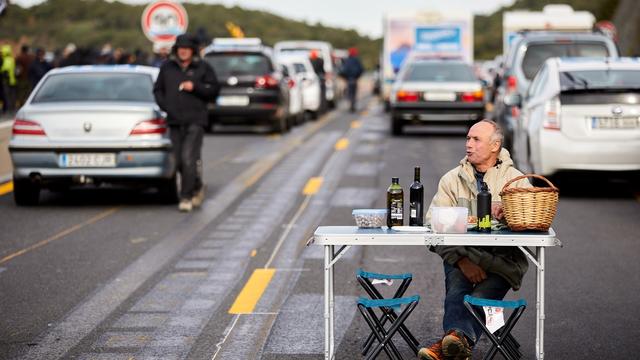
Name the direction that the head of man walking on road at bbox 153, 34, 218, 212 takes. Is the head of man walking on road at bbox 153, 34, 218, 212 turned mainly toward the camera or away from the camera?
toward the camera

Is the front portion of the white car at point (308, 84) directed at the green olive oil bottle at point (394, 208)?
no

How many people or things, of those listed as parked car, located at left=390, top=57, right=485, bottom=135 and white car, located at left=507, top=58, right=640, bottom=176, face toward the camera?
0

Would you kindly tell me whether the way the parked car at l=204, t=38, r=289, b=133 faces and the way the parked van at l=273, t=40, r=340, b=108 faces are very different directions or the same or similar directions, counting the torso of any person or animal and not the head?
same or similar directions

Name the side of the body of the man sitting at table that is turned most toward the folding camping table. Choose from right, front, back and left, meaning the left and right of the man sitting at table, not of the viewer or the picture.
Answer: front

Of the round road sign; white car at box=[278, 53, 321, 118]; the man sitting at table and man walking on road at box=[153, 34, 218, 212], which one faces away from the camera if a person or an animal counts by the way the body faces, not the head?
the white car

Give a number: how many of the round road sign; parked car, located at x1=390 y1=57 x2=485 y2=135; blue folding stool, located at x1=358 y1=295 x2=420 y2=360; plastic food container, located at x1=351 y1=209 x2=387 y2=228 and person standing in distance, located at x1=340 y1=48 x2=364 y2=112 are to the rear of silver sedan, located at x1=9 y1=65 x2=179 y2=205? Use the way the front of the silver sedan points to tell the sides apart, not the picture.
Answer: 2

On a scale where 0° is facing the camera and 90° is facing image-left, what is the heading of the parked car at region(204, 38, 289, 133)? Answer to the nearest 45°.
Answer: approximately 180°

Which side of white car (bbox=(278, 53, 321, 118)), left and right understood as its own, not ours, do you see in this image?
back

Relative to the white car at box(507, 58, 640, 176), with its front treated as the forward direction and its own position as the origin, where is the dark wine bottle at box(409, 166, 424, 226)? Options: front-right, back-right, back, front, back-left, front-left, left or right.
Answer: back

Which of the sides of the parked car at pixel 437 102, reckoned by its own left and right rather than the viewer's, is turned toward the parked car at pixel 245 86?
left

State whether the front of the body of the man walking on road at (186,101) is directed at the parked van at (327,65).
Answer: no

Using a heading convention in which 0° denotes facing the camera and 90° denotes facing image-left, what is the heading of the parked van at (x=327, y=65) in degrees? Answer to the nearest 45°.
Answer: approximately 180°

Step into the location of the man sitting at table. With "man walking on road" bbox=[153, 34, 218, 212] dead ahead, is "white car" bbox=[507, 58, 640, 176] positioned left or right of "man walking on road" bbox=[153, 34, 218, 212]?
right

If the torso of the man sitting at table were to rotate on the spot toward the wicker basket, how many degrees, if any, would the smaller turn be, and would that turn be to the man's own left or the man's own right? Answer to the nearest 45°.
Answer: approximately 90° to the man's own left

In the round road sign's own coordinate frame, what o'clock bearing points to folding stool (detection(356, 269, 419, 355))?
The folding stool is roughly at 12 o'clock from the round road sign.

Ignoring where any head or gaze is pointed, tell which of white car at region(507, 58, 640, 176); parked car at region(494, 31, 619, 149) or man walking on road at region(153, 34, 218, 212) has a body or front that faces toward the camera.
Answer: the man walking on road

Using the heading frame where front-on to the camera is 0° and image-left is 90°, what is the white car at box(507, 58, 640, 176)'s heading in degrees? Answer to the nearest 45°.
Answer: approximately 180°

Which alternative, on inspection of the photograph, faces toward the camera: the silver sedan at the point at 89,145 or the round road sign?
the round road sign

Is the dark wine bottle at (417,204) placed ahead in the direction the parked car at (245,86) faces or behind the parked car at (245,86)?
behind
